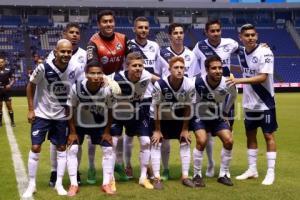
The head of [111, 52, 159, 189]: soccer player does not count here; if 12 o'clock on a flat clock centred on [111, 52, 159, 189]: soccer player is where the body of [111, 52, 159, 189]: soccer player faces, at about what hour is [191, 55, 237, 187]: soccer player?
[191, 55, 237, 187]: soccer player is roughly at 9 o'clock from [111, 52, 159, 189]: soccer player.

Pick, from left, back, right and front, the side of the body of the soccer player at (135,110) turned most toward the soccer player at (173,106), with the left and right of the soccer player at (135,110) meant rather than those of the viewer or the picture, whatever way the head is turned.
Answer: left

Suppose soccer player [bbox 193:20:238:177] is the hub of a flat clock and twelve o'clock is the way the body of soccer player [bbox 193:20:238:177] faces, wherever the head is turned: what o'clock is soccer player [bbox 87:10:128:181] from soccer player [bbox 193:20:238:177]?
soccer player [bbox 87:10:128:181] is roughly at 2 o'clock from soccer player [bbox 193:20:238:177].

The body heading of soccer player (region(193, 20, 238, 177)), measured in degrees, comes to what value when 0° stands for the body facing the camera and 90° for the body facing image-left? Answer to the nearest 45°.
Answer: approximately 0°

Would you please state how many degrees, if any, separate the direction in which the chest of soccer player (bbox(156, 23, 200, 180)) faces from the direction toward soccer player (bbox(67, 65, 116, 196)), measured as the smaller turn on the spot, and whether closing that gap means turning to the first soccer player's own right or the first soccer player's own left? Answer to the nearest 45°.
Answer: approximately 45° to the first soccer player's own right
